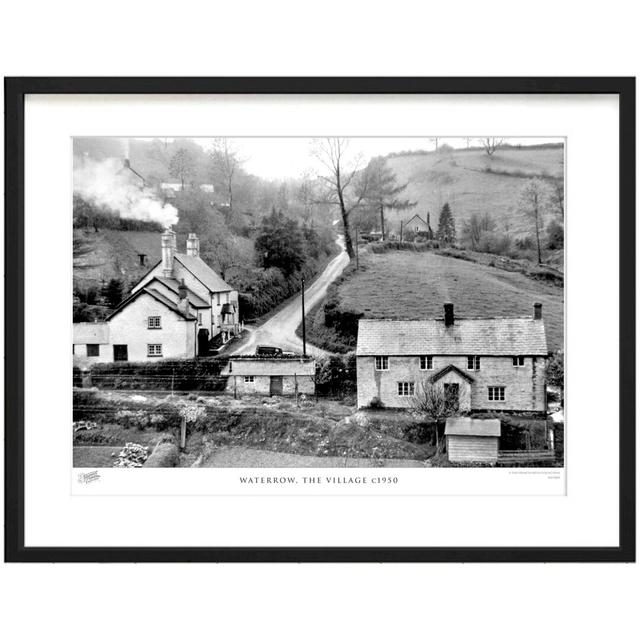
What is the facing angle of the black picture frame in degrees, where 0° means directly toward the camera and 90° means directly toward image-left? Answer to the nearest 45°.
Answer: approximately 0°
